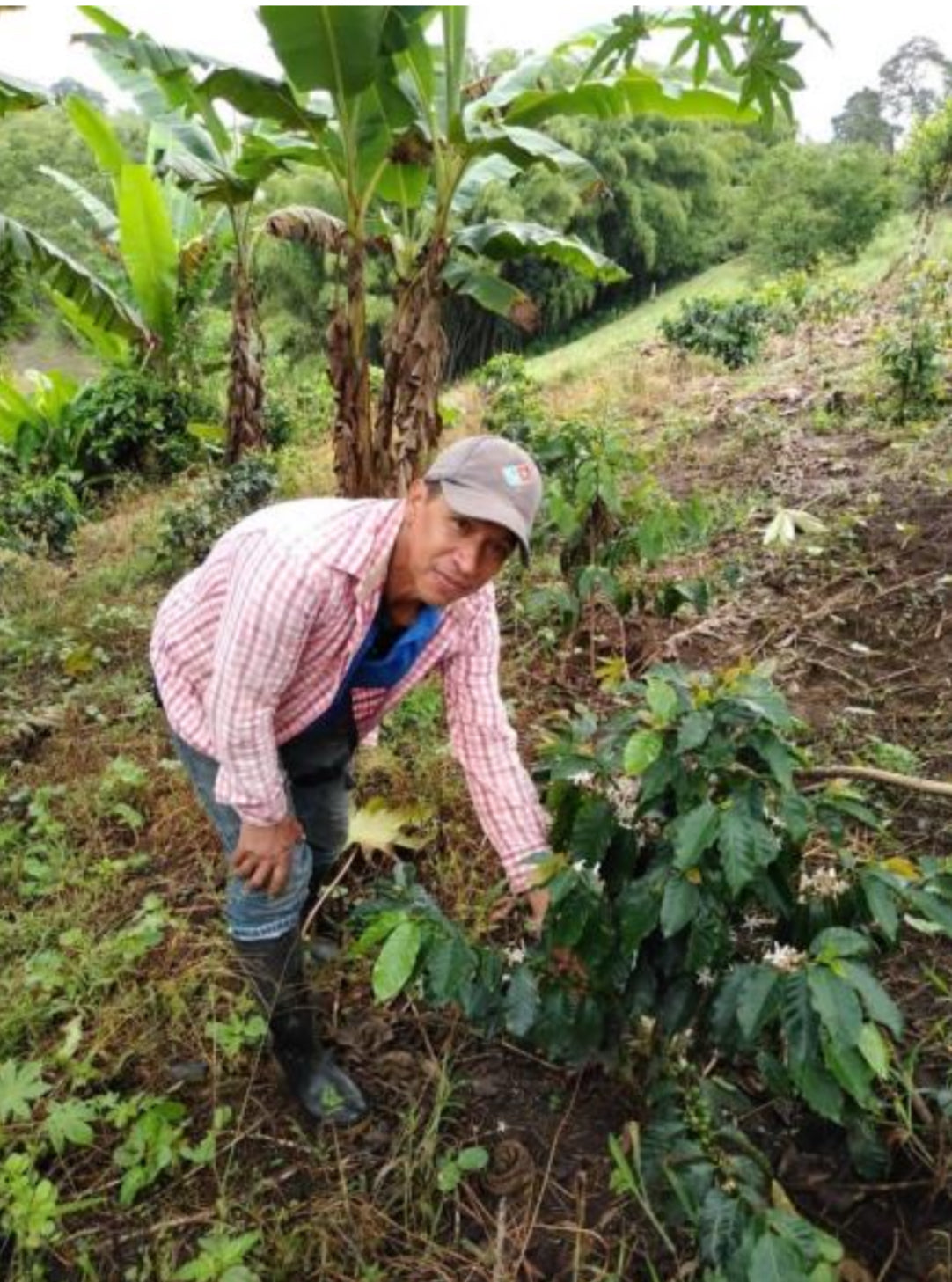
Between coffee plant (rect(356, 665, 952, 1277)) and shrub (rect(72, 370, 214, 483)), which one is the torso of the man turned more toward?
the coffee plant

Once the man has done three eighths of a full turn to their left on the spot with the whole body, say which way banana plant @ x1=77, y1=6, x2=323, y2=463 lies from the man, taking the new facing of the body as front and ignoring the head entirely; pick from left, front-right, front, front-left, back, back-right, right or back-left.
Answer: front

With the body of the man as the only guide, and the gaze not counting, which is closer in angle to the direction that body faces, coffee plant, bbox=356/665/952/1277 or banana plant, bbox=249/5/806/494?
the coffee plant

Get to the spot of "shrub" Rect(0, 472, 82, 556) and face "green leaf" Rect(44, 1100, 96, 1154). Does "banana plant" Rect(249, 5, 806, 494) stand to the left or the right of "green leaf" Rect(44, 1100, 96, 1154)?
left

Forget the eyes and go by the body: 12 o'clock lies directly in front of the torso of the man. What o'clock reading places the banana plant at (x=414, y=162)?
The banana plant is roughly at 8 o'clock from the man.

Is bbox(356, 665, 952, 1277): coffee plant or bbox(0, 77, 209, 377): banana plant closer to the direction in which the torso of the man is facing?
the coffee plant

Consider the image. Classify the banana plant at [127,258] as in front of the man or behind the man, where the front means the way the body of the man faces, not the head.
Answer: behind

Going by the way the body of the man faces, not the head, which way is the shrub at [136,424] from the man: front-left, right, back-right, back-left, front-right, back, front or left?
back-left

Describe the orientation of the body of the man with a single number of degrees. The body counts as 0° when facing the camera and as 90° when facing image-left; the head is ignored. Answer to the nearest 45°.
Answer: approximately 315°

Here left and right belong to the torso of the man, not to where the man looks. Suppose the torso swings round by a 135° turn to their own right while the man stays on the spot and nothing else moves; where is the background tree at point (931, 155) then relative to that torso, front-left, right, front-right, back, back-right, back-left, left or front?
back-right

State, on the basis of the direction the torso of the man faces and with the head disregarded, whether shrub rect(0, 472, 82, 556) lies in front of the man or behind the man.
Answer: behind

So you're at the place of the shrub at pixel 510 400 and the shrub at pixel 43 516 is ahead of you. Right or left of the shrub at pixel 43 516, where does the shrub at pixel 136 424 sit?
right
